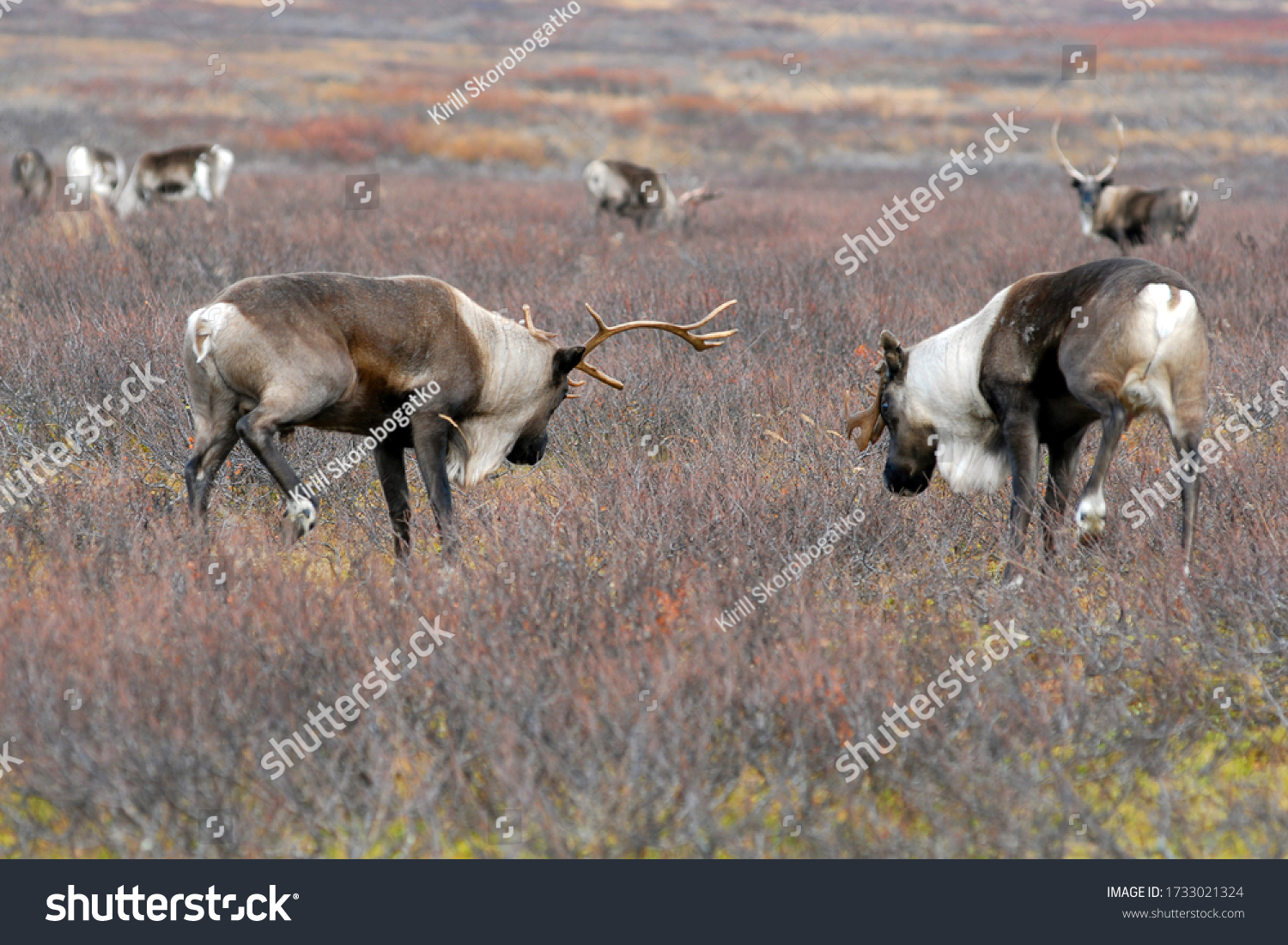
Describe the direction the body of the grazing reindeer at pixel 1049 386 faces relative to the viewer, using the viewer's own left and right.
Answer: facing away from the viewer and to the left of the viewer

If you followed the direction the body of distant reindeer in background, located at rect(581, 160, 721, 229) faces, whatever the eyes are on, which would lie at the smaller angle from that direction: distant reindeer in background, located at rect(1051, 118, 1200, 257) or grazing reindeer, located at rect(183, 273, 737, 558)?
the distant reindeer in background

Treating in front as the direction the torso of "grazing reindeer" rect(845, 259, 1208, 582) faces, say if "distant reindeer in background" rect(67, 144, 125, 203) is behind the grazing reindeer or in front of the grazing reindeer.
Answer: in front

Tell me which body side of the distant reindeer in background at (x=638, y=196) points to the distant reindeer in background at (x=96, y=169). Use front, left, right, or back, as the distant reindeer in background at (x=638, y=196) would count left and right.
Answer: back

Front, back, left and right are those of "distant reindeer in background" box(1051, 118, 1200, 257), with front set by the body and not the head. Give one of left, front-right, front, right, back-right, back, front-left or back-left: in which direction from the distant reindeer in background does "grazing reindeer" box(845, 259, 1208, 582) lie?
left

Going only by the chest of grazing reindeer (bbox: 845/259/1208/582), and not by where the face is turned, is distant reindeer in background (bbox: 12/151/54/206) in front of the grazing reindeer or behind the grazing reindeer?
in front

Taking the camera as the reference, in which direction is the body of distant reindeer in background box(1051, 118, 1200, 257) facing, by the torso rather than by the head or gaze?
to the viewer's left

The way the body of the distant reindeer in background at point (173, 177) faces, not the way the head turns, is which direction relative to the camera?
to the viewer's left

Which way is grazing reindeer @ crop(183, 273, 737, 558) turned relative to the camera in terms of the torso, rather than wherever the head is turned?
to the viewer's right

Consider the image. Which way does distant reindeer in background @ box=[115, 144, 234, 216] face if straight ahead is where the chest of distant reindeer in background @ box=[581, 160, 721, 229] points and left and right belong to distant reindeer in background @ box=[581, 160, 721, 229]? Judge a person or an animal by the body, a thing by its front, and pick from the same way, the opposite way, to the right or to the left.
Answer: the opposite way

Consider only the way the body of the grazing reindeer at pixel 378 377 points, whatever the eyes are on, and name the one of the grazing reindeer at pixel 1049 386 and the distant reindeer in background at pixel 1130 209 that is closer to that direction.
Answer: the grazing reindeer

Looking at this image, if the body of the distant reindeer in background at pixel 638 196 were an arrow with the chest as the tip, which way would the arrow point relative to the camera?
to the viewer's right

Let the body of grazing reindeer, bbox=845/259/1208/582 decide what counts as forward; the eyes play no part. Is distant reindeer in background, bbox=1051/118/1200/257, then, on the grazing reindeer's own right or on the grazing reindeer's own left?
on the grazing reindeer's own right

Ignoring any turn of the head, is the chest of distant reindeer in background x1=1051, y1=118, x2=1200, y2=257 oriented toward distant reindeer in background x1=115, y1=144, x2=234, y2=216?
yes

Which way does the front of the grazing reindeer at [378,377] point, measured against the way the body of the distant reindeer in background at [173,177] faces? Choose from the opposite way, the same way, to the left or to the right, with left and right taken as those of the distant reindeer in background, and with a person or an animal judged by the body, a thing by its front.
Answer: the opposite way
